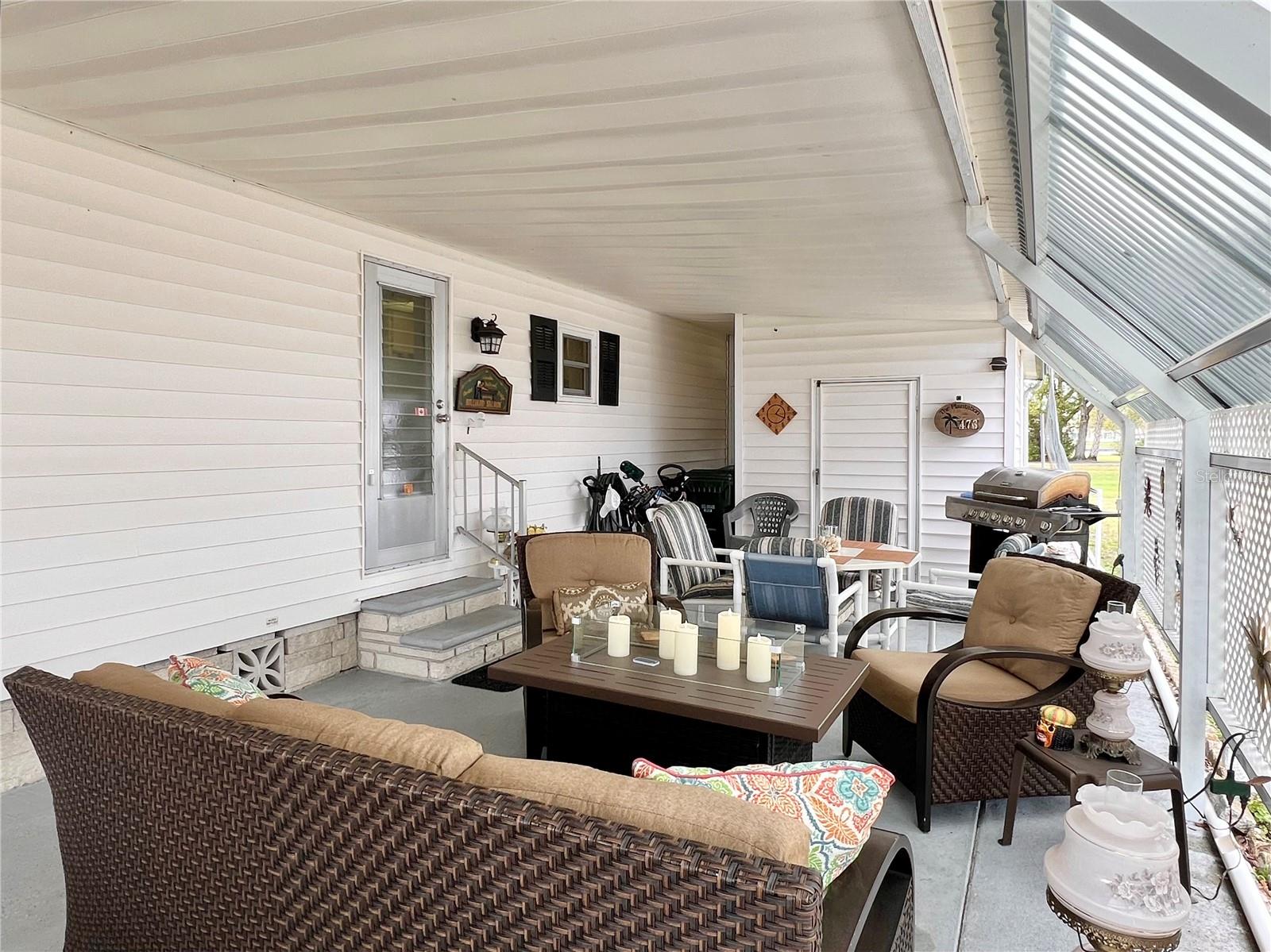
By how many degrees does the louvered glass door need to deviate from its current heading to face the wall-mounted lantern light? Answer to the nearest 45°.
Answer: approximately 90° to its left

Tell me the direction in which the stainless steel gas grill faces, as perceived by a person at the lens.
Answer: facing the viewer and to the left of the viewer

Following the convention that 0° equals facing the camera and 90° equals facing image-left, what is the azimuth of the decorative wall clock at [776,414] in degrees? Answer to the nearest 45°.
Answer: approximately 0°

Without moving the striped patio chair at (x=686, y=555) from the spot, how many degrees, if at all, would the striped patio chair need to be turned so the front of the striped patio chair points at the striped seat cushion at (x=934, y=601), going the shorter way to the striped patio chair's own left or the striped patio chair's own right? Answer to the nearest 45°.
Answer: approximately 45° to the striped patio chair's own left

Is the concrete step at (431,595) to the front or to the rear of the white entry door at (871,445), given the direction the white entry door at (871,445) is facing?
to the front

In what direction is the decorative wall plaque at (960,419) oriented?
toward the camera

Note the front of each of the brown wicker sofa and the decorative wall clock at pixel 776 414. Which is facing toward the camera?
the decorative wall clock

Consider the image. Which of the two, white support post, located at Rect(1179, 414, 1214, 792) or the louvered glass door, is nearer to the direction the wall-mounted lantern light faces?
the white support post

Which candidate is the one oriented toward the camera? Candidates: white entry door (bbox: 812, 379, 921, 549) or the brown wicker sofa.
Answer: the white entry door

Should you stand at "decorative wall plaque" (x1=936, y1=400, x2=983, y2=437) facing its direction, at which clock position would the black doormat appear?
The black doormat is roughly at 1 o'clock from the decorative wall plaque.

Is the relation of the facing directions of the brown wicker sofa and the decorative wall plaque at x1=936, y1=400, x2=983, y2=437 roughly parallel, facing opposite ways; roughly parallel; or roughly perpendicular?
roughly parallel, facing opposite ways

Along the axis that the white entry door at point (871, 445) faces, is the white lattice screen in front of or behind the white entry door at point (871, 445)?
in front

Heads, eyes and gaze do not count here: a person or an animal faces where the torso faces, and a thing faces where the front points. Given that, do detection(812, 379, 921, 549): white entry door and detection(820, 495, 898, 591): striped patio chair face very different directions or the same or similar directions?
same or similar directions

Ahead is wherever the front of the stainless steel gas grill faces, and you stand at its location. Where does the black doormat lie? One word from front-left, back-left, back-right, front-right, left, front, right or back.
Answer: front

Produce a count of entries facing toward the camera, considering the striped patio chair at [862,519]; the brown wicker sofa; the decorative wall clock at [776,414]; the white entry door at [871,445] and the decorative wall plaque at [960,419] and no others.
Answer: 4

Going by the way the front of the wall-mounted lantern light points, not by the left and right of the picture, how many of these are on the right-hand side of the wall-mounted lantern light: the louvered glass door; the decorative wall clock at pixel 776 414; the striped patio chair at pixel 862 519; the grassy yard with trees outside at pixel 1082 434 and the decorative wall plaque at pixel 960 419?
1

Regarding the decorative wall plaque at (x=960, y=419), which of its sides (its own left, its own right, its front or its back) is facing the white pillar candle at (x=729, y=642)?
front

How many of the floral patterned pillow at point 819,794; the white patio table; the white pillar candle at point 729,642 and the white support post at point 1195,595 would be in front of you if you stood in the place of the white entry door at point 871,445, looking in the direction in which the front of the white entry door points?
4

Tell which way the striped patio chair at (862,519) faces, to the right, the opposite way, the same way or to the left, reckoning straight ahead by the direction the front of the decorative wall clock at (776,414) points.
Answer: the same way

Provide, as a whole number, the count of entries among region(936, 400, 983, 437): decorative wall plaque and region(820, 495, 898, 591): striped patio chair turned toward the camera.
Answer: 2

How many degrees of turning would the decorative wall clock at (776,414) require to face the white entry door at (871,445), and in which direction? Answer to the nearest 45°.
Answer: approximately 90° to its left
